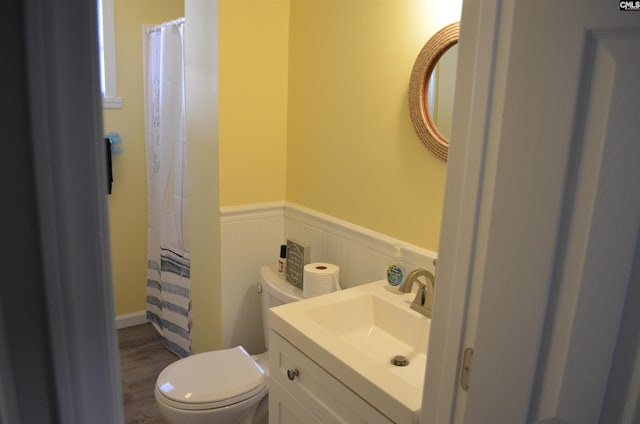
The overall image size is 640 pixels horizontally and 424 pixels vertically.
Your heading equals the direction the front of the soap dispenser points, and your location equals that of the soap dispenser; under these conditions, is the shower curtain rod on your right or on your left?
on your right

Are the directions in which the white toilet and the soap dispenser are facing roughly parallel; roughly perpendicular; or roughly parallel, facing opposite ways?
roughly parallel

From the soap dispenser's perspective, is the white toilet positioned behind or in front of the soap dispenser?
in front

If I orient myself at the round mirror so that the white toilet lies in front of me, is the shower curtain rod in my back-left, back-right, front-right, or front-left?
front-right

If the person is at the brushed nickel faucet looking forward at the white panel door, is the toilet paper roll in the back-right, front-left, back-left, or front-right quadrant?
back-right

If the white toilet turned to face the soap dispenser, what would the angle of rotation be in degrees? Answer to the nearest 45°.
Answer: approximately 135° to its left

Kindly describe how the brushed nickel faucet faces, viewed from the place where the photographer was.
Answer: facing the viewer and to the left of the viewer

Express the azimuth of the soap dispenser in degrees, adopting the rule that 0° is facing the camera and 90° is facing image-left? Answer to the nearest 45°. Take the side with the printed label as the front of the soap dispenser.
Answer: approximately 45°

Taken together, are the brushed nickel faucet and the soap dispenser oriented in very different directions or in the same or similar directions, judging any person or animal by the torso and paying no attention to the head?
same or similar directions

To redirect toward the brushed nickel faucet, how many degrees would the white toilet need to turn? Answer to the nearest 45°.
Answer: approximately 90° to its left

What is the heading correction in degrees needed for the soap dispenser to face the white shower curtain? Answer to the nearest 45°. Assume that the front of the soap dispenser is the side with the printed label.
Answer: approximately 90° to its right

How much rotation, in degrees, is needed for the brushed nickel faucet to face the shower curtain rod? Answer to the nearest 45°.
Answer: approximately 90° to its right

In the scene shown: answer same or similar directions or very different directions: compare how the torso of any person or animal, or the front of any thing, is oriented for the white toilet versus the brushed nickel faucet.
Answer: same or similar directions

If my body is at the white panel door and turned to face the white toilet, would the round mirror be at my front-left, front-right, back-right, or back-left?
front-right
